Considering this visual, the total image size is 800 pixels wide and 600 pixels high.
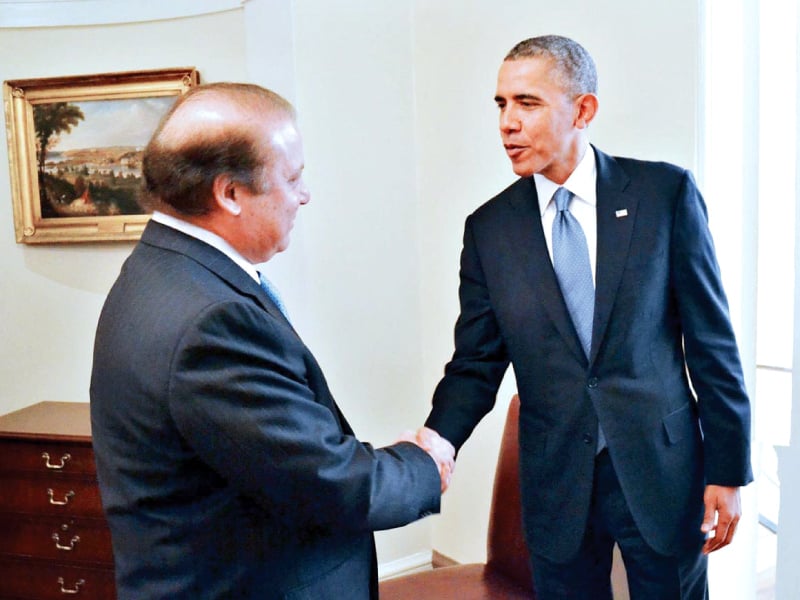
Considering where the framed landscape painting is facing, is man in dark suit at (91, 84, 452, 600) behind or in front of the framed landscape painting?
in front

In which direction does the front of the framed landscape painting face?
toward the camera

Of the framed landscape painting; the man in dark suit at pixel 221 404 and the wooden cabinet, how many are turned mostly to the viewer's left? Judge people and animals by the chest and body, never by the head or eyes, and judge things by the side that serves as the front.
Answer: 0

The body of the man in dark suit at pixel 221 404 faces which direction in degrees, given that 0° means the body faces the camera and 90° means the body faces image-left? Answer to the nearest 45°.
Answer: approximately 225°

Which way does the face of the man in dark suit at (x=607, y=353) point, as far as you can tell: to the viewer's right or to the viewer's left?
to the viewer's left

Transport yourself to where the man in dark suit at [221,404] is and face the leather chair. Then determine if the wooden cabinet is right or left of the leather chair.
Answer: left

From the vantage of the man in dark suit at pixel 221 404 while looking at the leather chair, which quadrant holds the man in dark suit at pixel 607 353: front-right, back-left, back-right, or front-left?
front-right

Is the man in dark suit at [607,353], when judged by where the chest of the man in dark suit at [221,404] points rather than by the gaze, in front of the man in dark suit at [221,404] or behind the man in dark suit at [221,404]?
in front

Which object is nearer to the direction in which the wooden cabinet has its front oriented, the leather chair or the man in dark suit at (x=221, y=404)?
the man in dark suit

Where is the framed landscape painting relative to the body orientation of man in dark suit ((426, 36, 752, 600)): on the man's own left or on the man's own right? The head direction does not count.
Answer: on the man's own right

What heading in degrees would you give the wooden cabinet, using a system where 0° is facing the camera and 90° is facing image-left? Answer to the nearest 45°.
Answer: approximately 0°

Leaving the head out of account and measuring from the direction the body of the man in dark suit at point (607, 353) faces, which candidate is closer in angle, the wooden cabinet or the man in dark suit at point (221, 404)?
the man in dark suit

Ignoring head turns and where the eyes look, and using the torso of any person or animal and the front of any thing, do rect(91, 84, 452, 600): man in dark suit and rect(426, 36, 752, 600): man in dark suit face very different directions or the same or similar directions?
very different directions

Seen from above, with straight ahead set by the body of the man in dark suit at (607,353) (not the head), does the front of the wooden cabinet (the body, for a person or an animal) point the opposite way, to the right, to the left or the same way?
to the left

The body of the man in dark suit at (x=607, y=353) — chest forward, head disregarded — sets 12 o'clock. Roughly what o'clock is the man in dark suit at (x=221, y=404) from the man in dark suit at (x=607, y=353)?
the man in dark suit at (x=221, y=404) is roughly at 12 o'clock from the man in dark suit at (x=607, y=353).
